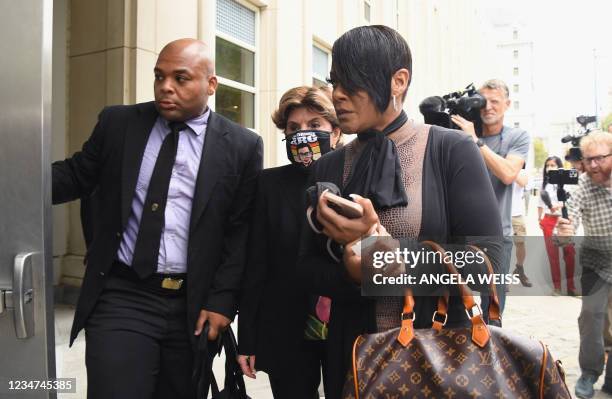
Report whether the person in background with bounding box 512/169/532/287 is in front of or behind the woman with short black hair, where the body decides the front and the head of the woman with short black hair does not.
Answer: behind

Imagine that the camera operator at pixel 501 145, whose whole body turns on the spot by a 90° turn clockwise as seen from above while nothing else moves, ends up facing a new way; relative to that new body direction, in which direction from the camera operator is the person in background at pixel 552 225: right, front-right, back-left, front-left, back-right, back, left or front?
front-right

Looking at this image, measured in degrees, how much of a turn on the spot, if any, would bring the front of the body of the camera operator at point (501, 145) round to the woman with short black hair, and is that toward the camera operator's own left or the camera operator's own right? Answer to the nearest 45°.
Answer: approximately 45° to the camera operator's own left

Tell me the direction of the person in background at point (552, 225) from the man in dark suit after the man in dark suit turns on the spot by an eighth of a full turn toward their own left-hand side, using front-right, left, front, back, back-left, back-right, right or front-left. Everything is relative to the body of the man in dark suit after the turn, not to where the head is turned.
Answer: left

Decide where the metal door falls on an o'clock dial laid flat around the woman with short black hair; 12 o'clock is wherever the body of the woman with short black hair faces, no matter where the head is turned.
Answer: The metal door is roughly at 1 o'clock from the woman with short black hair.

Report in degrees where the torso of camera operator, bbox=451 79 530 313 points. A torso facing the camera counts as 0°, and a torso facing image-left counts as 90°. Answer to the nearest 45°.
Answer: approximately 45°

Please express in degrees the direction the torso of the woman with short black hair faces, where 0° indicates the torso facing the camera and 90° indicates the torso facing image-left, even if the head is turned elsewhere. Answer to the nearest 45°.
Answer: approximately 45°
